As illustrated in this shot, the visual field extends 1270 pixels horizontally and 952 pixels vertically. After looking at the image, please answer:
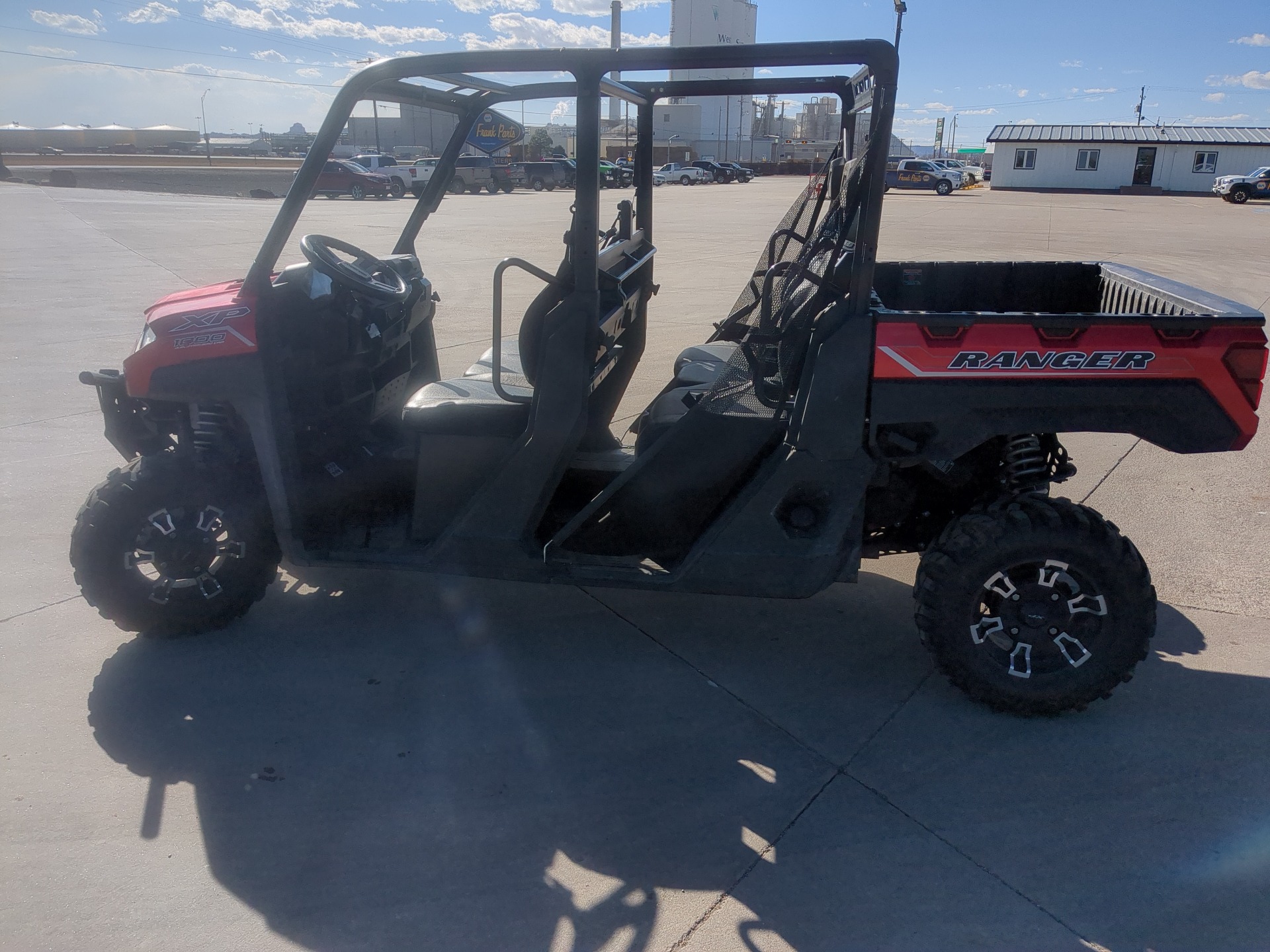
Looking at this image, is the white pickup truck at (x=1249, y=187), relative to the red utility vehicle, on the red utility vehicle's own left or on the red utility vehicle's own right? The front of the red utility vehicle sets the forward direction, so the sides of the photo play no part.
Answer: on the red utility vehicle's own right

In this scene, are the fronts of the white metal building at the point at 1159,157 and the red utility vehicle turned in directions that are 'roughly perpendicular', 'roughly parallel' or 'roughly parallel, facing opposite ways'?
roughly perpendicular

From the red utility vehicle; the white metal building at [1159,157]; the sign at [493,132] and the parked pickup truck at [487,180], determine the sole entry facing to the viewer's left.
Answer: the red utility vehicle

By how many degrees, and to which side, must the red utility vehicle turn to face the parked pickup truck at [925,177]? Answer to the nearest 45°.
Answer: approximately 90° to its right

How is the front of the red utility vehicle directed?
to the viewer's left

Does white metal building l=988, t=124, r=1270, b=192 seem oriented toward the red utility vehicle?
yes
